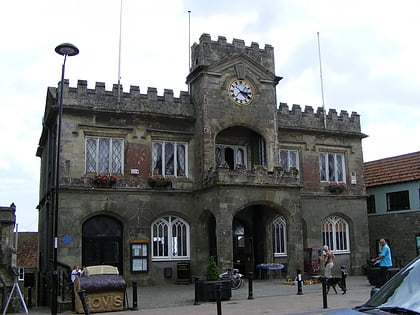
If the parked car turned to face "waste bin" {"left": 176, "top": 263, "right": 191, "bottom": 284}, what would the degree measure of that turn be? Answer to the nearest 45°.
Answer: approximately 90° to its right

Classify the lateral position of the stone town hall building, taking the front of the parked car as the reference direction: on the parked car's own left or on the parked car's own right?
on the parked car's own right
